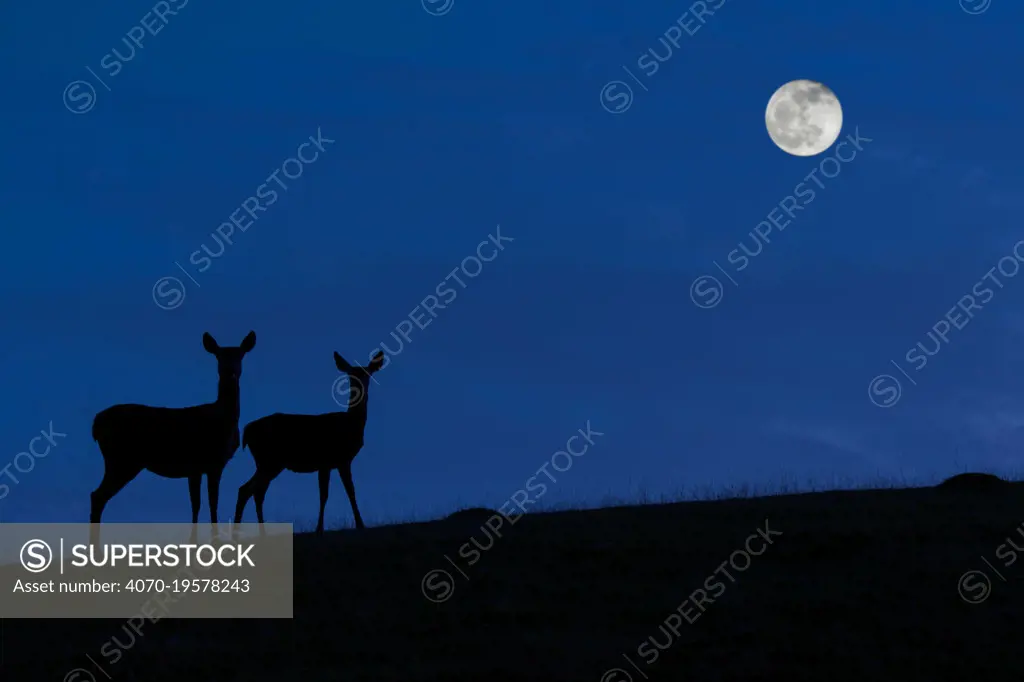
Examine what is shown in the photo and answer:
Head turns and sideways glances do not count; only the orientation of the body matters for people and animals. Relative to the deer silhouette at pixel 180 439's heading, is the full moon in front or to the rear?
in front

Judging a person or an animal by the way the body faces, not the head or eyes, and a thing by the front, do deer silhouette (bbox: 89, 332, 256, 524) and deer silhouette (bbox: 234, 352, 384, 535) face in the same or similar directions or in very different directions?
same or similar directions

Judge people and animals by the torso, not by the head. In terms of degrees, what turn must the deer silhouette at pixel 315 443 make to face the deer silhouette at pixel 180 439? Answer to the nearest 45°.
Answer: approximately 180°

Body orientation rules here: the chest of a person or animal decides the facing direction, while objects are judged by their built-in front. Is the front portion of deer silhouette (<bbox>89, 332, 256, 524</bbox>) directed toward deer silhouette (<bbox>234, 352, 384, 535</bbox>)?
yes

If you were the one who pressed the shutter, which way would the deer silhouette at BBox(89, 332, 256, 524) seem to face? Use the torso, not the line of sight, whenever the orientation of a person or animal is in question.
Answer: facing to the right of the viewer

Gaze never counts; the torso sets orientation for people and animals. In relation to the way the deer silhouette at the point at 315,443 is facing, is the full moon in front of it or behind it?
in front

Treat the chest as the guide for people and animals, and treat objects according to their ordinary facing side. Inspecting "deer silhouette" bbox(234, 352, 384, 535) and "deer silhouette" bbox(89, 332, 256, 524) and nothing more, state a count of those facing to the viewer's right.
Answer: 2

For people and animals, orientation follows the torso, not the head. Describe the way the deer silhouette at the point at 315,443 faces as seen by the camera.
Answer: facing to the right of the viewer
